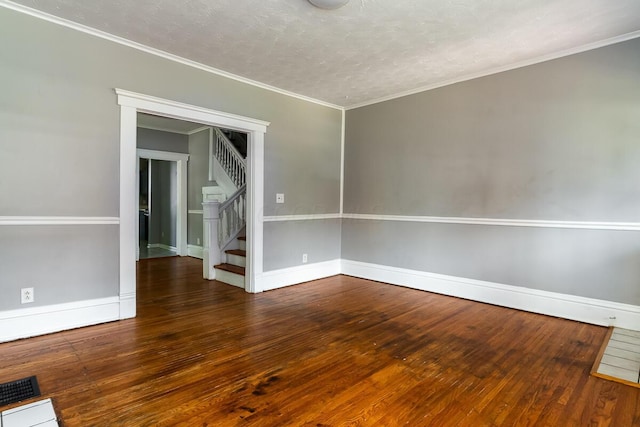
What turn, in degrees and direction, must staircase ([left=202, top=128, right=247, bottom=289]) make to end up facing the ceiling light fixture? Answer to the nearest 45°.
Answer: approximately 45° to its left

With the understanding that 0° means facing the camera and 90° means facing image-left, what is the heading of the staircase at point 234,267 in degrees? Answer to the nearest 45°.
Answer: approximately 45°

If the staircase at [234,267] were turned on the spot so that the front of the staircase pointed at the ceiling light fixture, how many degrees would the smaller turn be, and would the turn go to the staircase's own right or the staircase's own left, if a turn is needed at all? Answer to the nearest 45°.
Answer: approximately 45° to the staircase's own left

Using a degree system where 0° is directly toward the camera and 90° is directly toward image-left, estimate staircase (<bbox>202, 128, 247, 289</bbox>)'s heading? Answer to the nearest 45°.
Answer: approximately 45°
